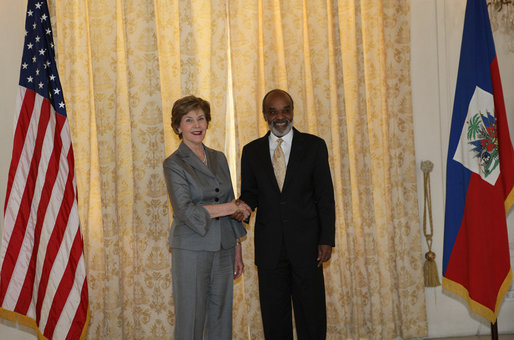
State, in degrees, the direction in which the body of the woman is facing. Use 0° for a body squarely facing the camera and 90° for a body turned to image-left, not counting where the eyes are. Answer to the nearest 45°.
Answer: approximately 315°

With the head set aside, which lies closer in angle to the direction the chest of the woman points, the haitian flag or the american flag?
the haitian flag

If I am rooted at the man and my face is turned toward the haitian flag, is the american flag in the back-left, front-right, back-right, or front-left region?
back-left

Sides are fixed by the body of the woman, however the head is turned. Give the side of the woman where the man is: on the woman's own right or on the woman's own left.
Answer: on the woman's own left

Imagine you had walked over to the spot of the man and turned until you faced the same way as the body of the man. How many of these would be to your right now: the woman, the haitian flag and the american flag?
2

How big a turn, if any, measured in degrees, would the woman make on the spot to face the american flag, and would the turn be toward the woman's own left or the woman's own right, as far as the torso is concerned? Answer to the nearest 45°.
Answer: approximately 135° to the woman's own right

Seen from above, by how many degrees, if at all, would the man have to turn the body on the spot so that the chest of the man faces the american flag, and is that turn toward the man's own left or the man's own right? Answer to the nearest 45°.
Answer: approximately 90° to the man's own right

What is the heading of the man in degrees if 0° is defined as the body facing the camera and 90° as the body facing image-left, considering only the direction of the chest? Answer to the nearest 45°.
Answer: approximately 0°
